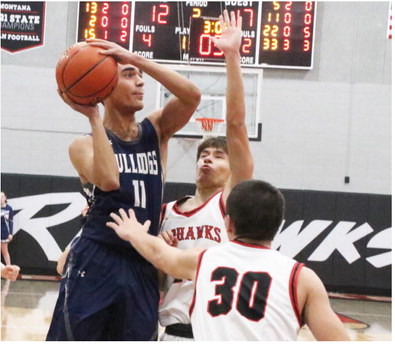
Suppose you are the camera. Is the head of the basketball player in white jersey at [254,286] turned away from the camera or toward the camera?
away from the camera

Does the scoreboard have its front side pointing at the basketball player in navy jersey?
yes

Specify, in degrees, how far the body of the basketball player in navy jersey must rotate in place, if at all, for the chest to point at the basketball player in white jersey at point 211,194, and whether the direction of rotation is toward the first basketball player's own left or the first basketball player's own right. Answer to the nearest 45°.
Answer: approximately 45° to the first basketball player's own left

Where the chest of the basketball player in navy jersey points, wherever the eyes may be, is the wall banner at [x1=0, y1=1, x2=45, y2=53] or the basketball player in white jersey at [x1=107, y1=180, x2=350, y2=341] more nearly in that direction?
the basketball player in white jersey

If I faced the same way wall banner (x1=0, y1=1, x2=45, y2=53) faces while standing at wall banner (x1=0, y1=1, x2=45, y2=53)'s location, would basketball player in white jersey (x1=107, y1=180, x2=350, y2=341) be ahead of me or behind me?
ahead

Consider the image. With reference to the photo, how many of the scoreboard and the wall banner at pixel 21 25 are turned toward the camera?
2

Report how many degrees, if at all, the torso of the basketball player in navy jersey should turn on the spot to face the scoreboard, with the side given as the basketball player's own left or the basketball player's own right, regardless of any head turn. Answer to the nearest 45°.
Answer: approximately 135° to the basketball player's own left

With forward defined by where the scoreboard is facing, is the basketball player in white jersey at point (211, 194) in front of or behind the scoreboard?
in front
